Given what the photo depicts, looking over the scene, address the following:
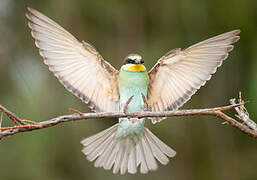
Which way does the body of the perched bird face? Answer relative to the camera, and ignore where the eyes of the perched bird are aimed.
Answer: toward the camera
